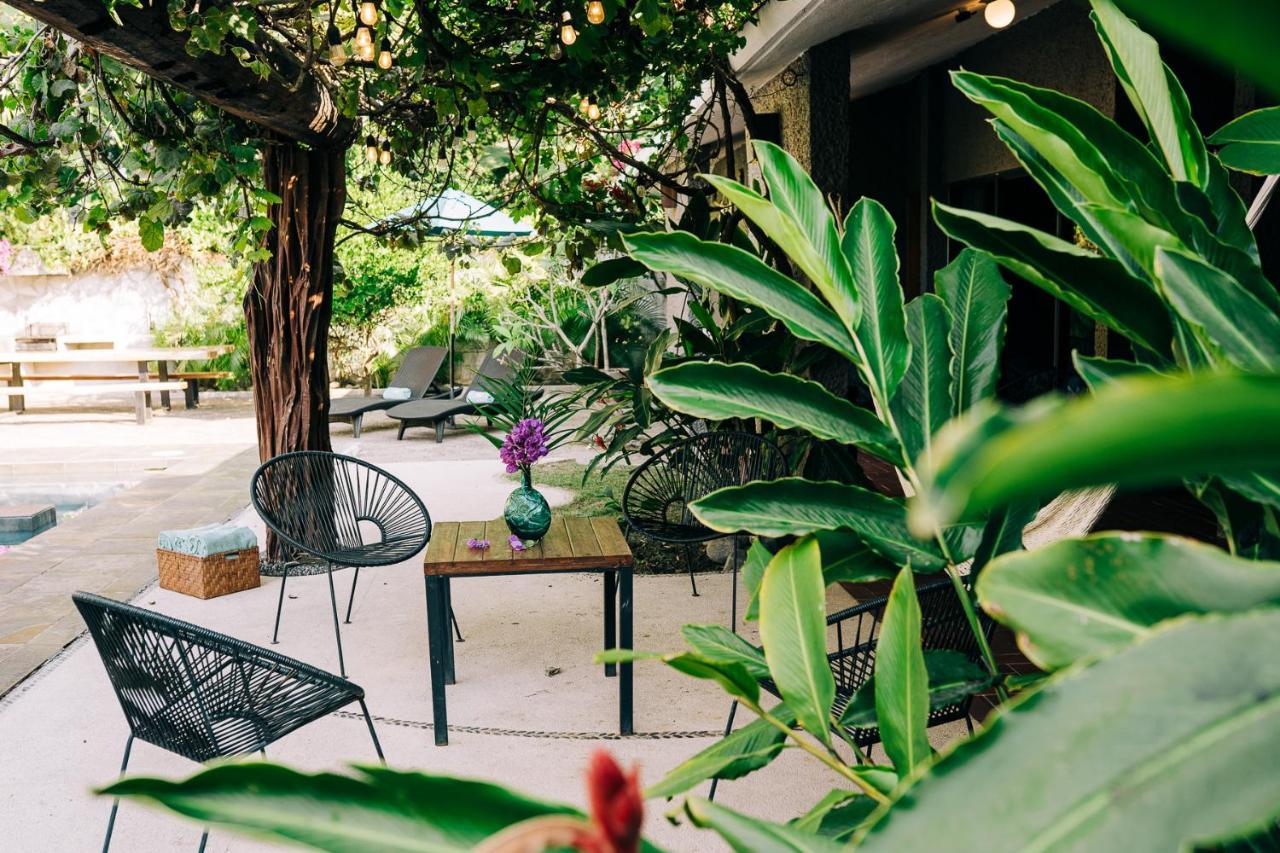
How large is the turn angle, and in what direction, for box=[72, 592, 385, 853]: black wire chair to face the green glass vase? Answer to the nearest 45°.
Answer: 0° — it already faces it

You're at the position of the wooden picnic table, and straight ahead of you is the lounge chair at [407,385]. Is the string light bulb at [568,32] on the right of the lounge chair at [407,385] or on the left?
right

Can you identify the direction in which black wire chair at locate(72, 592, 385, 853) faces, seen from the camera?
facing away from the viewer and to the right of the viewer

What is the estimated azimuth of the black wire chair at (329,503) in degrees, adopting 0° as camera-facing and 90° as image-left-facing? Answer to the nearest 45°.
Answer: approximately 315°

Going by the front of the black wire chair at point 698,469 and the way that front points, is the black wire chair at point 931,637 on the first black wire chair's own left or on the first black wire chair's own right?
on the first black wire chair's own left

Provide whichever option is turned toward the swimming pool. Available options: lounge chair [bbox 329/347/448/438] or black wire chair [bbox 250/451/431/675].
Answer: the lounge chair

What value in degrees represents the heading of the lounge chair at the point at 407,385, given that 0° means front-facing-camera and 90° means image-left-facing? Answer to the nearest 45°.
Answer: approximately 45°

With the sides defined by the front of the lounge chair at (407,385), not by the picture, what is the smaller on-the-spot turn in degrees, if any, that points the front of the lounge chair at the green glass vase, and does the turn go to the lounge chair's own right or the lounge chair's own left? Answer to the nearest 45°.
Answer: approximately 45° to the lounge chair's own left
